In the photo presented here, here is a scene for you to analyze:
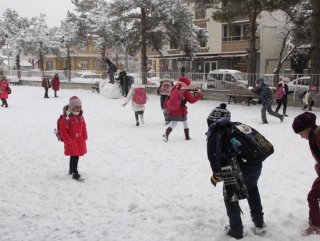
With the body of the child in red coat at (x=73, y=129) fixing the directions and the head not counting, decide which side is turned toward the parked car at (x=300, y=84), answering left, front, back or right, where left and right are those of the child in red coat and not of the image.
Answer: left

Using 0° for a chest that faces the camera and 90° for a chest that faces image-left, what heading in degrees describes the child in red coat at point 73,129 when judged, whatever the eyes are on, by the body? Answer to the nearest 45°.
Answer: approximately 315°

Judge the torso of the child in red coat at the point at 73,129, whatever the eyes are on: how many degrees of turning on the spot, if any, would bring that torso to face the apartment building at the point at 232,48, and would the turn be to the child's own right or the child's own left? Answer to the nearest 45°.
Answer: approximately 90° to the child's own left

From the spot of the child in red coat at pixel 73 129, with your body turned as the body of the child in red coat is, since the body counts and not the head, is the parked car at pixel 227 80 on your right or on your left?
on your left
